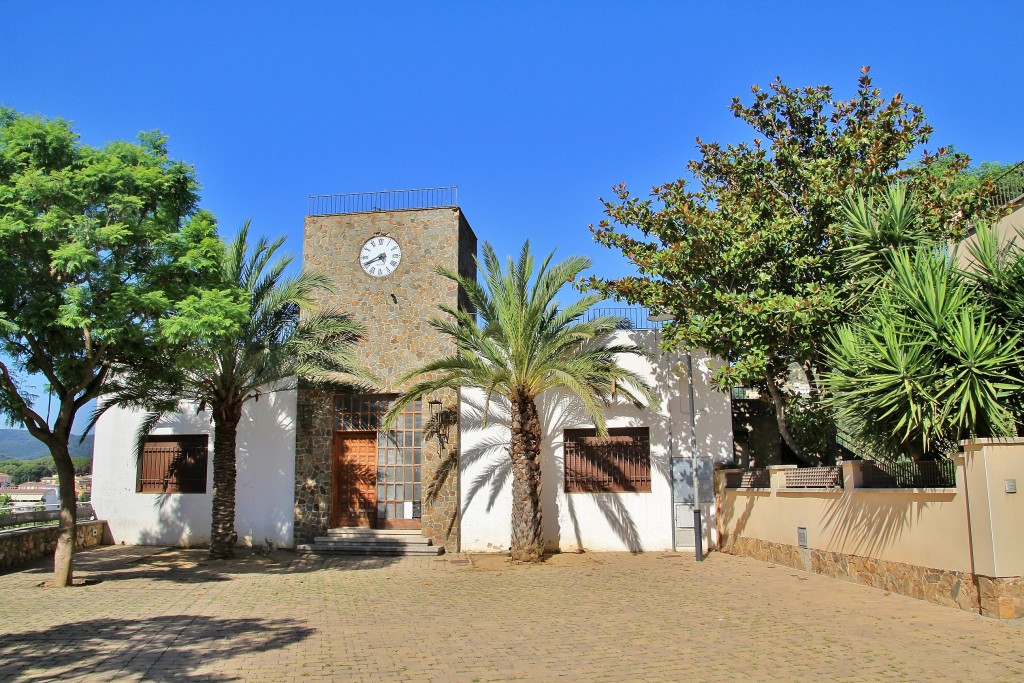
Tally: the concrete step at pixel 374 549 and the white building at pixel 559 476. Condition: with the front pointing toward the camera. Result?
2

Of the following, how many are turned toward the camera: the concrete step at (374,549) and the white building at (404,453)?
2

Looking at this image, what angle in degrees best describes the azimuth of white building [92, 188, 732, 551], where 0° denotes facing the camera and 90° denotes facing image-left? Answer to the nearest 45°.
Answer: approximately 0°

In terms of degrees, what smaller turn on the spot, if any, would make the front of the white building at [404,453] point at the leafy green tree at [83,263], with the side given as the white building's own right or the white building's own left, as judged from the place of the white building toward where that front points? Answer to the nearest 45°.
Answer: approximately 45° to the white building's own right

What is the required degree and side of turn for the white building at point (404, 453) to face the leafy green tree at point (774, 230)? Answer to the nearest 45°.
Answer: approximately 45° to its left

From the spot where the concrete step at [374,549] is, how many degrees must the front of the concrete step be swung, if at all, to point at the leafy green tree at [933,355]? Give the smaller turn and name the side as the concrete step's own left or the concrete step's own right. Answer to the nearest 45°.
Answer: approximately 45° to the concrete step's own left
